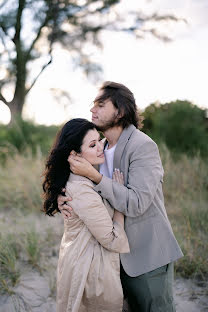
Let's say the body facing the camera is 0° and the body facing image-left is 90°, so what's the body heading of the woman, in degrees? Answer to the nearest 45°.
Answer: approximately 270°

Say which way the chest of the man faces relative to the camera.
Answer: to the viewer's left

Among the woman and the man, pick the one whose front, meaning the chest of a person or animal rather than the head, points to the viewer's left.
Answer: the man

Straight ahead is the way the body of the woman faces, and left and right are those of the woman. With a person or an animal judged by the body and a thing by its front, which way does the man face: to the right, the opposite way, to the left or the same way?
the opposite way

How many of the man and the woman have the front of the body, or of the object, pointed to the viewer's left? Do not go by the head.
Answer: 1
